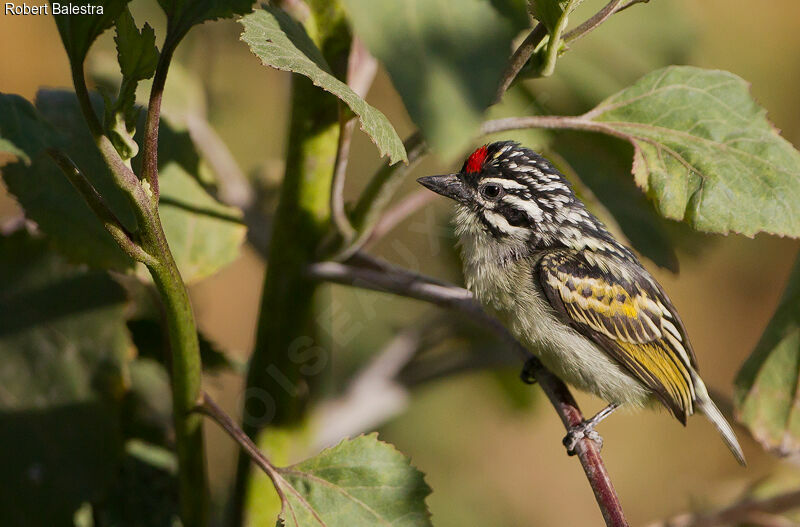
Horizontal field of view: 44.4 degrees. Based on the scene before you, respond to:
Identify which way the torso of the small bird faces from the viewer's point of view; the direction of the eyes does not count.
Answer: to the viewer's left
